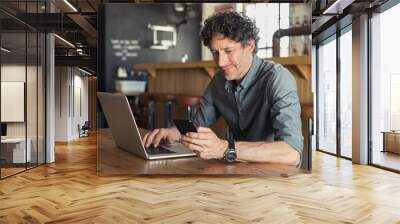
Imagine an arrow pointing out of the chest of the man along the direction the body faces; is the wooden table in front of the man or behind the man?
in front

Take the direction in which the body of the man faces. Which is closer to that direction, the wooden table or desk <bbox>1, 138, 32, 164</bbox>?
the wooden table
